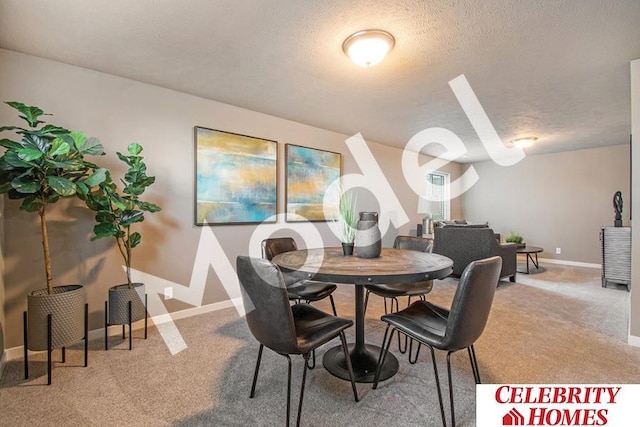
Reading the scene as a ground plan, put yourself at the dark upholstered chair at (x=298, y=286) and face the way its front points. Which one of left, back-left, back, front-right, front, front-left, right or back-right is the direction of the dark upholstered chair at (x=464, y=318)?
front

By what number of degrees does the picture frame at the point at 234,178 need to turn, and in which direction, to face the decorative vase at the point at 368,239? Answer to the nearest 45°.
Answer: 0° — it already faces it

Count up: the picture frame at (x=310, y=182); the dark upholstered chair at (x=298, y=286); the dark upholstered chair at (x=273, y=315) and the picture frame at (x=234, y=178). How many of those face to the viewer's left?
0

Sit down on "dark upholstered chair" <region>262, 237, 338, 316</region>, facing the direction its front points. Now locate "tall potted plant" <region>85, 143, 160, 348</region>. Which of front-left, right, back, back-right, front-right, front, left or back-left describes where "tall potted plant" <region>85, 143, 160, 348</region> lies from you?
back-right

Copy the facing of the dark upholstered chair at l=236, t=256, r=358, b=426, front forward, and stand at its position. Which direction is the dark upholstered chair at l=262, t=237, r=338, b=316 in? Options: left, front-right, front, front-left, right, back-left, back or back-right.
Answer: front-left

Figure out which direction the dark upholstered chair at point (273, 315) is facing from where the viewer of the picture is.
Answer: facing away from the viewer and to the right of the viewer

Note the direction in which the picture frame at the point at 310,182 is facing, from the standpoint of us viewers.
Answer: facing the viewer and to the right of the viewer

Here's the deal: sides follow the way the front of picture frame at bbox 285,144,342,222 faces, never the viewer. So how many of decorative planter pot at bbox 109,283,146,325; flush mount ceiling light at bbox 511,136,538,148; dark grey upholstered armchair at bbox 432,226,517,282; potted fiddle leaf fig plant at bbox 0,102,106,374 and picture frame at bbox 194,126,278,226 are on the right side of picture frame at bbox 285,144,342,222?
3

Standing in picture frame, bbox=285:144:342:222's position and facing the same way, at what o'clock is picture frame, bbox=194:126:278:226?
picture frame, bbox=194:126:278:226 is roughly at 3 o'clock from picture frame, bbox=285:144:342:222.

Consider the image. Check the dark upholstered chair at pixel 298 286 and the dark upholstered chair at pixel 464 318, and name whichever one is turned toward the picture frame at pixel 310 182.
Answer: the dark upholstered chair at pixel 464 318

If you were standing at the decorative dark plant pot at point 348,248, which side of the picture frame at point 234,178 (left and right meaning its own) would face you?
front

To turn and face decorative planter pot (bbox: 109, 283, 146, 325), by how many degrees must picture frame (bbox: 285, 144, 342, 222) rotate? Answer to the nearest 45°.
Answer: approximately 90° to its right

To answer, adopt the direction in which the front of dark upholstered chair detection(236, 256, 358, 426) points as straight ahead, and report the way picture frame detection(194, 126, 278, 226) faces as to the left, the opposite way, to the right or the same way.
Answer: to the right

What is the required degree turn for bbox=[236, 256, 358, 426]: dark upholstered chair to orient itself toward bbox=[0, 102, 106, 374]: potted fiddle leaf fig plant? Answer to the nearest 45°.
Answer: approximately 135° to its left

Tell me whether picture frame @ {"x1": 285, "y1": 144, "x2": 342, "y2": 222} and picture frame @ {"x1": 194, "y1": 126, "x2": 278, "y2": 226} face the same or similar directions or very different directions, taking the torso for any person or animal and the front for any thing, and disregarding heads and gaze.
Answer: same or similar directions

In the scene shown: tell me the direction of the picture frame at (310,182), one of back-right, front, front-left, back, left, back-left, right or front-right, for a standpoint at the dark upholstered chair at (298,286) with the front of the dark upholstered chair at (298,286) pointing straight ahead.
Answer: back-left

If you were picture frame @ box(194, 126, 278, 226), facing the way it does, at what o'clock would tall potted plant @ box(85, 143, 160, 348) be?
The tall potted plant is roughly at 3 o'clock from the picture frame.

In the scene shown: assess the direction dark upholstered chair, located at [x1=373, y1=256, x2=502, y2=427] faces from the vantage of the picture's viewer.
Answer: facing away from the viewer and to the left of the viewer

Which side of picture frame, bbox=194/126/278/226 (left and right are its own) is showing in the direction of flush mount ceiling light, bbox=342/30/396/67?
front
